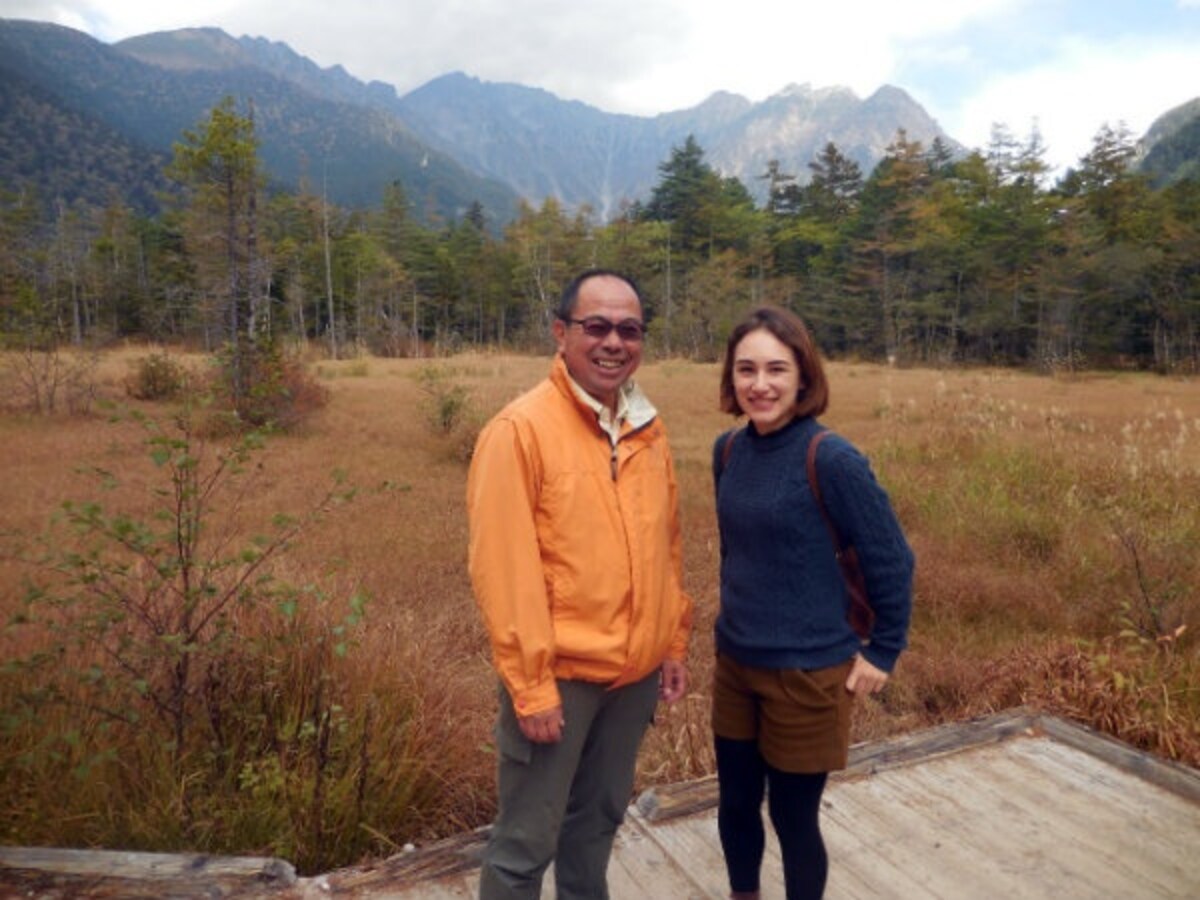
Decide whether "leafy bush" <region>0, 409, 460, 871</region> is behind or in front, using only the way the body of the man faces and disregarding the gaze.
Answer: behind

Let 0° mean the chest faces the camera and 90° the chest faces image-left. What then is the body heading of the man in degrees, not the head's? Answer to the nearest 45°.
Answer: approximately 315°

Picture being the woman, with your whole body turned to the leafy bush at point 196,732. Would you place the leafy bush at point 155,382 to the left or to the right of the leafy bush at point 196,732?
right

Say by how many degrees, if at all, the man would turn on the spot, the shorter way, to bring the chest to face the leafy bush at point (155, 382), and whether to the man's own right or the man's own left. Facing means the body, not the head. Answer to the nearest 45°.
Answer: approximately 180°

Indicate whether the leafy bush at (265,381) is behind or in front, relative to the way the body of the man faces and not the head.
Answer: behind
